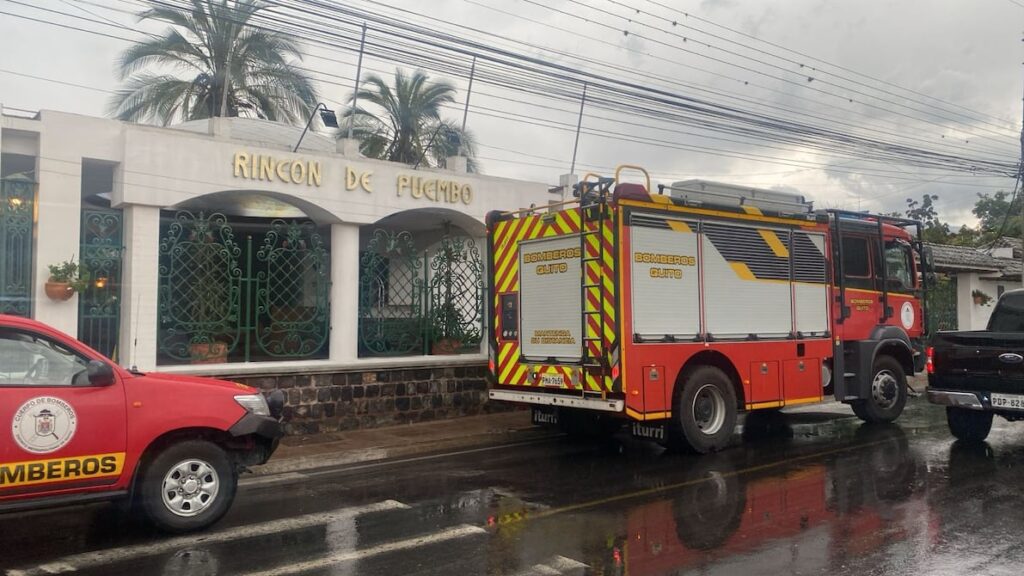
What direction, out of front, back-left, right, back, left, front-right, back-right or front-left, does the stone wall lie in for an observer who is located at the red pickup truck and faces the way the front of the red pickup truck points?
front-left

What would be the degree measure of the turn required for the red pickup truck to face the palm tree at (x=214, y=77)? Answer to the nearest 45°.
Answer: approximately 90° to its left

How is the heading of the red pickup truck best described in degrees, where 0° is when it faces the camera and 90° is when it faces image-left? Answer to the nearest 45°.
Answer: approximately 270°

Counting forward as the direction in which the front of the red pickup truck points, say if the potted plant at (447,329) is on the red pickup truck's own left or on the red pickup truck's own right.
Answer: on the red pickup truck's own left

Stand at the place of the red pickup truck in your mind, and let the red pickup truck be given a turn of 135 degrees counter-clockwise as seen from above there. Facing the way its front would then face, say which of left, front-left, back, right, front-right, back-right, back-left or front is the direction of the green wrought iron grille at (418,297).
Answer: right

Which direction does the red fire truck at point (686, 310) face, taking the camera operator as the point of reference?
facing away from the viewer and to the right of the viewer

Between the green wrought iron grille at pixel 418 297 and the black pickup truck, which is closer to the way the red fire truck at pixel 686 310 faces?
the black pickup truck

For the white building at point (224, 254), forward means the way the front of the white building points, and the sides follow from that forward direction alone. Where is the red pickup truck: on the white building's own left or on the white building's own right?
on the white building's own right

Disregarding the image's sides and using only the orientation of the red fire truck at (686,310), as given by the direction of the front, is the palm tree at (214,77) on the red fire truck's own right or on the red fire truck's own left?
on the red fire truck's own left

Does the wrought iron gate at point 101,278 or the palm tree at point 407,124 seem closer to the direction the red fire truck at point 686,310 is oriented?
the palm tree

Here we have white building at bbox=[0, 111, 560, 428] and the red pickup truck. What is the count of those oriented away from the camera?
0

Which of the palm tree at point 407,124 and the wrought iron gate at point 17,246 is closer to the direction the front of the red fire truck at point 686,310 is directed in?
the palm tree

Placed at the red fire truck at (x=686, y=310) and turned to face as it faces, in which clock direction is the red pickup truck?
The red pickup truck is roughly at 6 o'clock from the red fire truck.

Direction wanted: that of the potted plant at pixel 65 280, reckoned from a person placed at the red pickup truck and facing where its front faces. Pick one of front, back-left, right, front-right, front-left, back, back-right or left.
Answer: left

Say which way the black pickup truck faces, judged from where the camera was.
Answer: facing away from the viewer and to the right of the viewer
